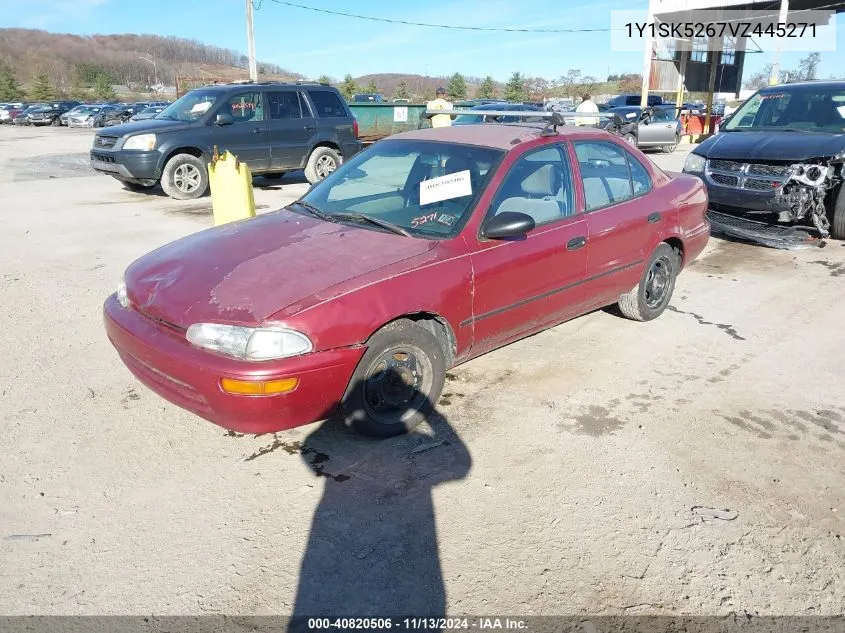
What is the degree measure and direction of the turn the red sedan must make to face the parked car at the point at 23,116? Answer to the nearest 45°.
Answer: approximately 90° to its right

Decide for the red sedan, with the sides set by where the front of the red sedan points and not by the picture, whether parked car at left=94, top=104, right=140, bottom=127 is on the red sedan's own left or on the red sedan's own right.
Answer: on the red sedan's own right

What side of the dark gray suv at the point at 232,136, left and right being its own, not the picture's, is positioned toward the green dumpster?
back

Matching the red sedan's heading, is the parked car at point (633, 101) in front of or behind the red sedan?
behind

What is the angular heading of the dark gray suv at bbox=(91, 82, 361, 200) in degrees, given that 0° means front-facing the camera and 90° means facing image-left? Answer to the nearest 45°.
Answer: approximately 45°

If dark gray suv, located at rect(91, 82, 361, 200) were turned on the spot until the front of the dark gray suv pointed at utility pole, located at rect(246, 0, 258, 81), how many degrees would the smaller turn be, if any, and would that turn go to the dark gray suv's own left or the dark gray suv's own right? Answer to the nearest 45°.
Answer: approximately 135° to the dark gray suv's own right

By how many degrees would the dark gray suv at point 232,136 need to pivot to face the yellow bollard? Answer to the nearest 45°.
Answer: approximately 45° to its left

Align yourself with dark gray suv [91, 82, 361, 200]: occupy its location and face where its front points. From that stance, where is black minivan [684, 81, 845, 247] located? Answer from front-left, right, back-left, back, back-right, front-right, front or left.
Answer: left

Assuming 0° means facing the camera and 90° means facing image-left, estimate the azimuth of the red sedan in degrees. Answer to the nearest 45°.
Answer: approximately 45°

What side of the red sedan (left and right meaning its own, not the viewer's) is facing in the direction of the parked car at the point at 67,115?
right

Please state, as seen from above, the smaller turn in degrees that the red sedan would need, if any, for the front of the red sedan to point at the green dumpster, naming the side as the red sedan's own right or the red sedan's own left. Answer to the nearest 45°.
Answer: approximately 135° to the red sedan's own right

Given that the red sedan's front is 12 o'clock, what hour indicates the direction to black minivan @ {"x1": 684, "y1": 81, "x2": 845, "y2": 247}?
The black minivan is roughly at 6 o'clock from the red sedan.

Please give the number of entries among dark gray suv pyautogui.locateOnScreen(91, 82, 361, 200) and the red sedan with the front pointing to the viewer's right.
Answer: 0
